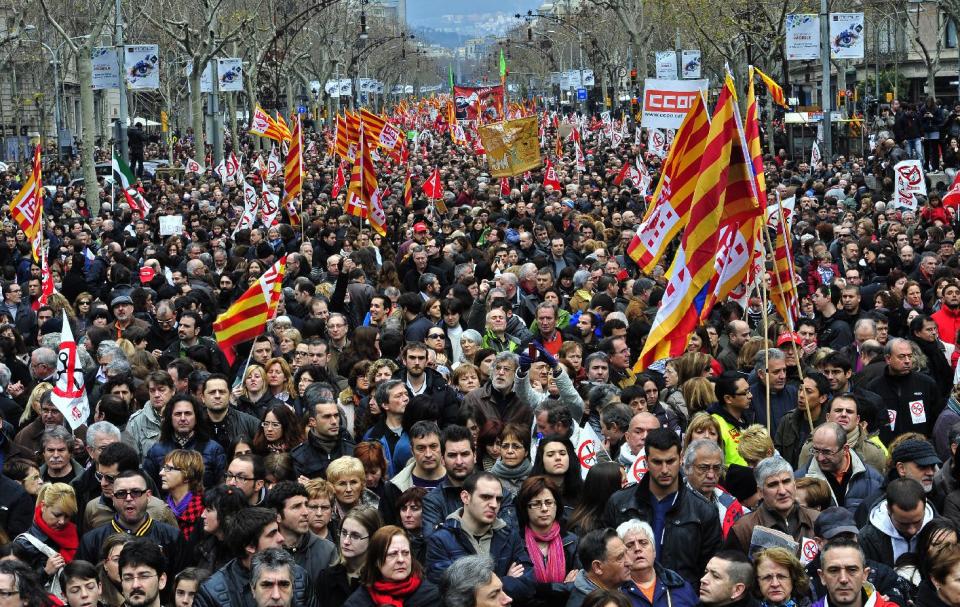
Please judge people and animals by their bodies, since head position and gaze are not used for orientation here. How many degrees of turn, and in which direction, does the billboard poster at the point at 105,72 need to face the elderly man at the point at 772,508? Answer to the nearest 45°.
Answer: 0° — it already faces them

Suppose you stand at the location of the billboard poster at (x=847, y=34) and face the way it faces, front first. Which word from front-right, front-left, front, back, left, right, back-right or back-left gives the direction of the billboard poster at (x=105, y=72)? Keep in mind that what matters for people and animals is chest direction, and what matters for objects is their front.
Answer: right

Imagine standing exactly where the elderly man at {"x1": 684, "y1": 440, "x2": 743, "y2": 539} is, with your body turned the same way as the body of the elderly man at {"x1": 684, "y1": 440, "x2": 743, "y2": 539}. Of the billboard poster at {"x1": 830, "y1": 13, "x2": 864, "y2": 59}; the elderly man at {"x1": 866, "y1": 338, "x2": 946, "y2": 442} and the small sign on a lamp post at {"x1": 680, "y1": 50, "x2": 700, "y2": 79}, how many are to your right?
0

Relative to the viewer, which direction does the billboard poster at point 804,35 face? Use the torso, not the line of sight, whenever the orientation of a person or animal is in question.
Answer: toward the camera

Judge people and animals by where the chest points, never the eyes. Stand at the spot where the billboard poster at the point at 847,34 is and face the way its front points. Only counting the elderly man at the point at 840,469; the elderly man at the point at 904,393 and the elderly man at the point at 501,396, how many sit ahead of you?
3

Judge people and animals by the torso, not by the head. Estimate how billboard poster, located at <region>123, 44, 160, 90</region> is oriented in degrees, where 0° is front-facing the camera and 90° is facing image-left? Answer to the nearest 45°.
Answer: approximately 0°

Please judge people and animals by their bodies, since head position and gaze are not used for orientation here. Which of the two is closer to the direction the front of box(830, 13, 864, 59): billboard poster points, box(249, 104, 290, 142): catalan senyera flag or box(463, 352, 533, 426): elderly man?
the elderly man

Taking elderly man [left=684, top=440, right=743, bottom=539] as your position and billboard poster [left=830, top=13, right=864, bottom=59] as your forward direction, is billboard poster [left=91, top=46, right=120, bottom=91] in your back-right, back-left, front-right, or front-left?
front-left

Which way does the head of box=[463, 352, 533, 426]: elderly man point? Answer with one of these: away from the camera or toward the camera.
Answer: toward the camera

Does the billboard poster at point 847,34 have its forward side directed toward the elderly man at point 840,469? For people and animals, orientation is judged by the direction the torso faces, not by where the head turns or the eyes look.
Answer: yes

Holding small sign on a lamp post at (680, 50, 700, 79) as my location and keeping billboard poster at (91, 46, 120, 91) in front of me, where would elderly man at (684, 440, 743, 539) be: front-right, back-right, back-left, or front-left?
front-left

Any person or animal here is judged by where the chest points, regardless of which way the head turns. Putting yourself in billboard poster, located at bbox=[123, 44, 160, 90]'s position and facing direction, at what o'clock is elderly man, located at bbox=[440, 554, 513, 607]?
The elderly man is roughly at 12 o'clock from the billboard poster.

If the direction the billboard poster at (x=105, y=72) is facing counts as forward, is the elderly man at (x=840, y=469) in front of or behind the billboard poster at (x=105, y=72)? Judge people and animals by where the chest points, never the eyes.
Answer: in front

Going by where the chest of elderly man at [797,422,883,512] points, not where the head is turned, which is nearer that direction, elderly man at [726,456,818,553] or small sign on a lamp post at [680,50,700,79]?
the elderly man

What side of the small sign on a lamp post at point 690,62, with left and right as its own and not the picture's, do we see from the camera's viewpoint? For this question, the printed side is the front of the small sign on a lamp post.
front

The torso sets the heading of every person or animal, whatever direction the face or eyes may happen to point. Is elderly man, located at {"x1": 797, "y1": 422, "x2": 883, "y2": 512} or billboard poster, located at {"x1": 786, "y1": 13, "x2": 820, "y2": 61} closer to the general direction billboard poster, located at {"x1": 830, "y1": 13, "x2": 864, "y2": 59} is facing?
the elderly man

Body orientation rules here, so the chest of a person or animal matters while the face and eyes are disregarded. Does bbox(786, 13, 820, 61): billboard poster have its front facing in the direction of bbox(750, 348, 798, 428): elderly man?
yes

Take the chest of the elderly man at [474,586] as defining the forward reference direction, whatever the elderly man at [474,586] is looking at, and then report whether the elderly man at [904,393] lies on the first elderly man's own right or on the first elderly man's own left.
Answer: on the first elderly man's own left

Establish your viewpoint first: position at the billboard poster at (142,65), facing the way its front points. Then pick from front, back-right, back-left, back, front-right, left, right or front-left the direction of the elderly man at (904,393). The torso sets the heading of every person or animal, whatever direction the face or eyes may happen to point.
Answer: front
